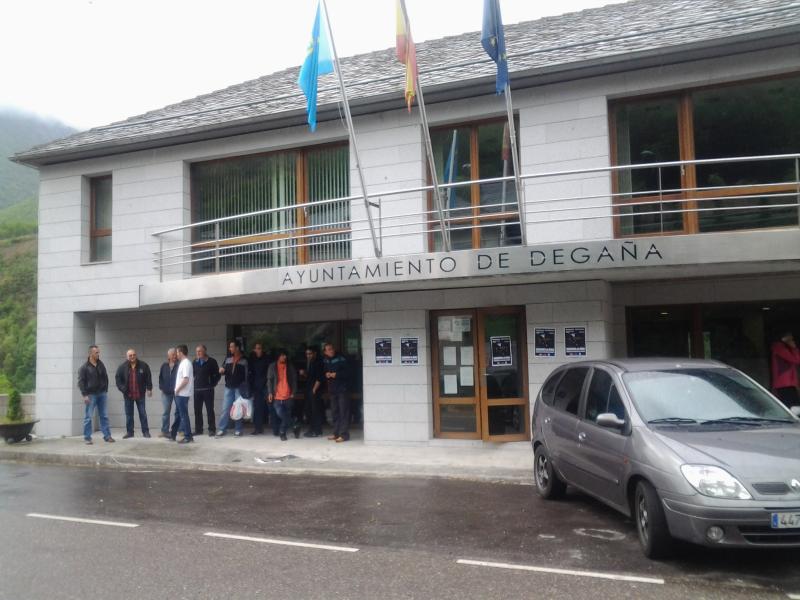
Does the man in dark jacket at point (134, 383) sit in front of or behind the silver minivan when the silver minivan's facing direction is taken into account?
behind

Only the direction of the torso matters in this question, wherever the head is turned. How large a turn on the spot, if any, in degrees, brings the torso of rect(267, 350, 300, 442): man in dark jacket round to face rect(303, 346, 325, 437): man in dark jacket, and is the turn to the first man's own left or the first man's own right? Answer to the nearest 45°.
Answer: approximately 90° to the first man's own left

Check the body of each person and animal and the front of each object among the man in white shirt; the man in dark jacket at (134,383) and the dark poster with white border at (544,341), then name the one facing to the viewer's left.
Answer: the man in white shirt

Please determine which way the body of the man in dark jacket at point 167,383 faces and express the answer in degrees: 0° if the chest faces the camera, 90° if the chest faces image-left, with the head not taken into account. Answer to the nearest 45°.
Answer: approximately 315°

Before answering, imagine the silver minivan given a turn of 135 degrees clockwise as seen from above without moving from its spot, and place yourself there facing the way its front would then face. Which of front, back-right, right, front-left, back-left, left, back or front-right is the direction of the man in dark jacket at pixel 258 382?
front-right

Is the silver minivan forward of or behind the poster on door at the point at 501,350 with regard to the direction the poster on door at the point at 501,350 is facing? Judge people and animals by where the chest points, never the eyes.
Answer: forward

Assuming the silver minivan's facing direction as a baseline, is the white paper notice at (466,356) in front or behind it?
behind

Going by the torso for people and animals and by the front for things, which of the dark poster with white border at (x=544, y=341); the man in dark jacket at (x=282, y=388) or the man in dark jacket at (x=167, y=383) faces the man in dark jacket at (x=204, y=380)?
the man in dark jacket at (x=167, y=383)
